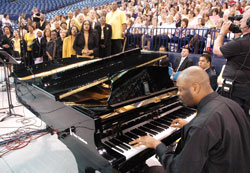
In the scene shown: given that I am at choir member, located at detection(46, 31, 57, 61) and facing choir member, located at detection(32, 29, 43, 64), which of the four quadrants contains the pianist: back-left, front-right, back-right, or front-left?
back-left

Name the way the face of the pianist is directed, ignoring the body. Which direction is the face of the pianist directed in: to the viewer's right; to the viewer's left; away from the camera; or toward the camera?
to the viewer's left

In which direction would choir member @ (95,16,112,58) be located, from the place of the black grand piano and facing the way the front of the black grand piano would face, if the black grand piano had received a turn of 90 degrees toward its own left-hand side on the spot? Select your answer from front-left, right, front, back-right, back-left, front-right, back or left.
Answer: front-left

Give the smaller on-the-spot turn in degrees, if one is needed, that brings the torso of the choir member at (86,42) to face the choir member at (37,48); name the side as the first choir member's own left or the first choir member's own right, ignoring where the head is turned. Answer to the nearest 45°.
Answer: approximately 135° to the first choir member's own right

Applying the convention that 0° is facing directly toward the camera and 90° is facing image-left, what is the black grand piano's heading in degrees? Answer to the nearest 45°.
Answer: approximately 315°

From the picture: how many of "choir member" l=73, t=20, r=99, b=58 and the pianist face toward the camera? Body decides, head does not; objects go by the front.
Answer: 1

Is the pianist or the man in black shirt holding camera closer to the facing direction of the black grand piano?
the pianist

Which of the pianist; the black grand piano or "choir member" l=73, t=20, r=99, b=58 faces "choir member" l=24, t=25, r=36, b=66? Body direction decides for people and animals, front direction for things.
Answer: the pianist

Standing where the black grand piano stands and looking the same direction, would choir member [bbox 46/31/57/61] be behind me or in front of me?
behind

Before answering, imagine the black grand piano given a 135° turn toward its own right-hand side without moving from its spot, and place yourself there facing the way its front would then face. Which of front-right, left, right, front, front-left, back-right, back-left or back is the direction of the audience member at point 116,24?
right

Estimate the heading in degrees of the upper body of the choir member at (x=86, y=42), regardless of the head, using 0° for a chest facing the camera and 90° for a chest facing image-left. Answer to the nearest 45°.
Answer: approximately 0°

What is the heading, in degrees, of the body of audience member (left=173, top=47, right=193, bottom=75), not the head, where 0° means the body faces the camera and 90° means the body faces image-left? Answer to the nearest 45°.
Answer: approximately 45°

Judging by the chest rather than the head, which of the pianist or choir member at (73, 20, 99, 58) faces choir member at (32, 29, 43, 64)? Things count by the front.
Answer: the pianist

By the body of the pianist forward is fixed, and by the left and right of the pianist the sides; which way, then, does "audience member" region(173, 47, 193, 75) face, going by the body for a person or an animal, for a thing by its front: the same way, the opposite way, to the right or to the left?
to the left
